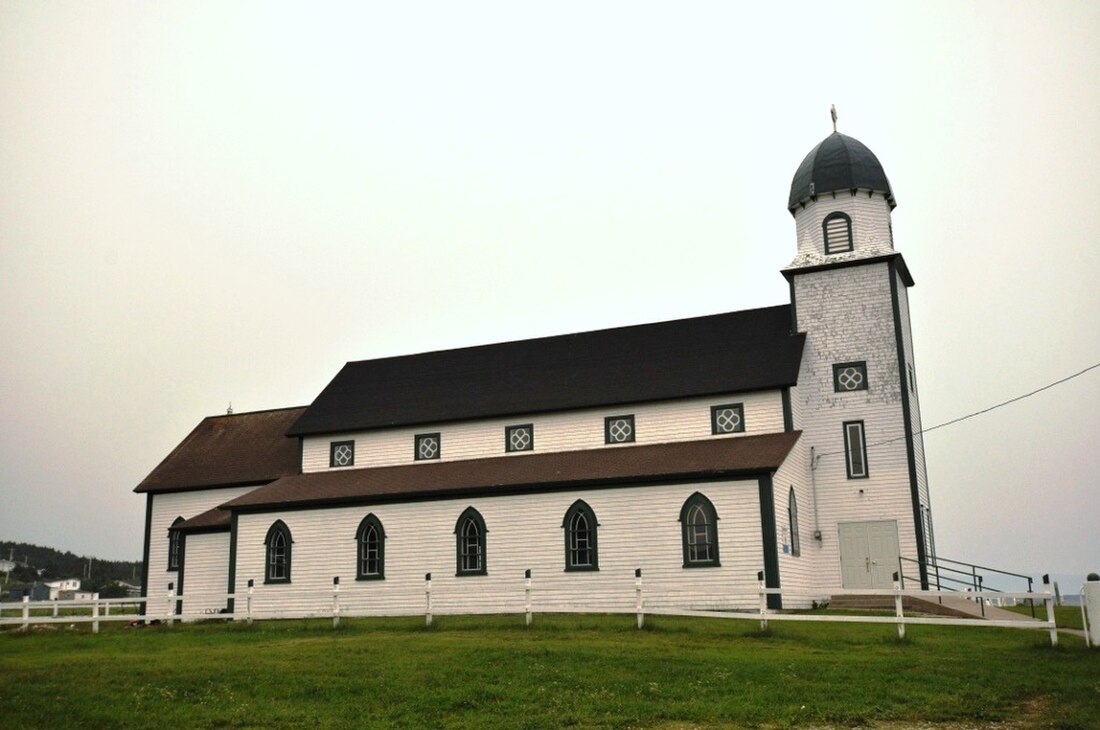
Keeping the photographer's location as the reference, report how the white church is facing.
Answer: facing the viewer and to the right of the viewer
